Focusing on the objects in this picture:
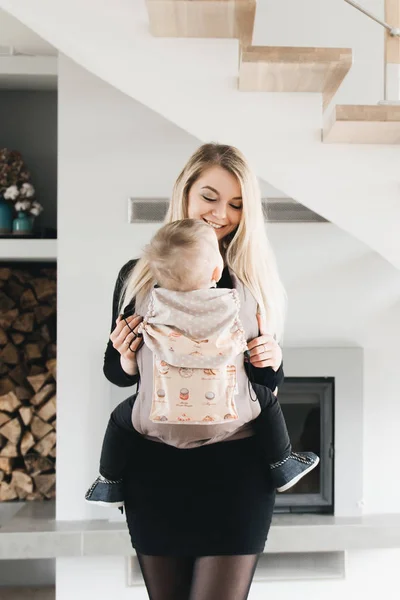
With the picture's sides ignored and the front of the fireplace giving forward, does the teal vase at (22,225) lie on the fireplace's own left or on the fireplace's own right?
on the fireplace's own right

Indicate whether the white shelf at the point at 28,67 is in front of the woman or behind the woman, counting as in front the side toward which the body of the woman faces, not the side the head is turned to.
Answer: behind

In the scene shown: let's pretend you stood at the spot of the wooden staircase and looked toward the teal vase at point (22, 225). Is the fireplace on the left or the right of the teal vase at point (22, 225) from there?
right

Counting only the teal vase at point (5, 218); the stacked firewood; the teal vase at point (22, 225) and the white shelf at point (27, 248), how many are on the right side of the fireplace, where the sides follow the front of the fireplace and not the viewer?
4

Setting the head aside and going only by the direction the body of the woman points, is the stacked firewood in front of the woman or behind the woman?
behind

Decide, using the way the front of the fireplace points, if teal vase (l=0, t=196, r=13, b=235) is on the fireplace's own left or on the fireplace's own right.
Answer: on the fireplace's own right

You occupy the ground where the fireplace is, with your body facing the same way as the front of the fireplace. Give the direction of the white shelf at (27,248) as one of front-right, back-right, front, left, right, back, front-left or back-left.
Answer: right

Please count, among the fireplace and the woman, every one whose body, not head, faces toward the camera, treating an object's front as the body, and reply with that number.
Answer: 2

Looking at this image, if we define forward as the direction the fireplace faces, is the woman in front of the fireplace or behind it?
in front

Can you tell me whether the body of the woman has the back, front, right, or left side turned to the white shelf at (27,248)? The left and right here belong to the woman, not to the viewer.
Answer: back

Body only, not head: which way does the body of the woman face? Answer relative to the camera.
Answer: toward the camera
